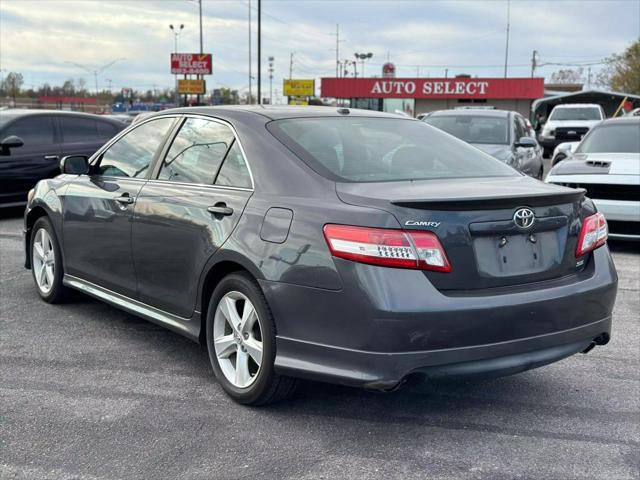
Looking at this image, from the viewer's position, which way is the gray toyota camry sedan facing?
facing away from the viewer and to the left of the viewer

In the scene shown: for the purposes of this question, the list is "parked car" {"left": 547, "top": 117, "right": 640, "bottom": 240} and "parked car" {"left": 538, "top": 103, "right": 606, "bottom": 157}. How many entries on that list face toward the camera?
2

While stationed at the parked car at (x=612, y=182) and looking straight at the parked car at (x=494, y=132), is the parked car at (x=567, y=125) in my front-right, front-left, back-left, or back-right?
front-right

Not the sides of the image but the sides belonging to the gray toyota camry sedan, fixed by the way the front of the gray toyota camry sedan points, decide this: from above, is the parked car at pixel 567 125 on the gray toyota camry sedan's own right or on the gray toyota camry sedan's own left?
on the gray toyota camry sedan's own right

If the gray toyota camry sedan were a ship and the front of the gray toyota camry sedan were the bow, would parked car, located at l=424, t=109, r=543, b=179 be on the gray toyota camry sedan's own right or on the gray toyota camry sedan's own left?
on the gray toyota camry sedan's own right

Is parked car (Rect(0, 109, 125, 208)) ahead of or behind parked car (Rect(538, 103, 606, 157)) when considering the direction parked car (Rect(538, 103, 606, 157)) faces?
ahead

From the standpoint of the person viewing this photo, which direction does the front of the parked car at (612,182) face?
facing the viewer

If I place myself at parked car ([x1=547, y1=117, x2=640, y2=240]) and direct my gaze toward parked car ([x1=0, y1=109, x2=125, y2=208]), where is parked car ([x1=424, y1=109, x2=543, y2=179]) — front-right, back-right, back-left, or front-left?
front-right

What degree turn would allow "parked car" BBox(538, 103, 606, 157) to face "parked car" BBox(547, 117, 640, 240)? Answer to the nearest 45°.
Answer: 0° — it already faces it

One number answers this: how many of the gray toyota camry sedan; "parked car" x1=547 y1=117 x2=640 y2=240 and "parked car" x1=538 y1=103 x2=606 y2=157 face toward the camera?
2

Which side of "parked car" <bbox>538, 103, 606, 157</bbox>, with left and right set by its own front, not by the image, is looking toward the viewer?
front

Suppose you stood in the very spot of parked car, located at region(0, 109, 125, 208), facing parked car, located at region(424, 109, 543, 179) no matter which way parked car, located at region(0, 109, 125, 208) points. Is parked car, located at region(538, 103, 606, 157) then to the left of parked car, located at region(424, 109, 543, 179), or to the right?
left

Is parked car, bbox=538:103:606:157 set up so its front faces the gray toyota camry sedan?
yes

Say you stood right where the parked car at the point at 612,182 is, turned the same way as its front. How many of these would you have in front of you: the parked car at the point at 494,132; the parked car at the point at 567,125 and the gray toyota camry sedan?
1
